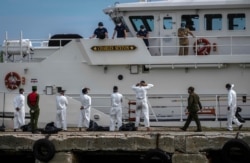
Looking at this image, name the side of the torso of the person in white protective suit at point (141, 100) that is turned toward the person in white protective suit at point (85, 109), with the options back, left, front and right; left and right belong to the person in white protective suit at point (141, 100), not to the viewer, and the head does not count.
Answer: left

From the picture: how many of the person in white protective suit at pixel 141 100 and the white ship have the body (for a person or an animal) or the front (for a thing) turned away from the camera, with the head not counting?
1

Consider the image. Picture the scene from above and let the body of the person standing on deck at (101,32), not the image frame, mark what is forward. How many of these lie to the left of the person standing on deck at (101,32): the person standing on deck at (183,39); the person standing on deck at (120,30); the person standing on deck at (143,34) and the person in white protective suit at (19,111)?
3

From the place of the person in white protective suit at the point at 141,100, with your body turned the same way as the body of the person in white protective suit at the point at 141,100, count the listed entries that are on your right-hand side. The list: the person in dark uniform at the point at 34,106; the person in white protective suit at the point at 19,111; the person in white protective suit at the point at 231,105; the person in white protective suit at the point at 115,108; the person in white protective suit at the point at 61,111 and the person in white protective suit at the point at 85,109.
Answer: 1

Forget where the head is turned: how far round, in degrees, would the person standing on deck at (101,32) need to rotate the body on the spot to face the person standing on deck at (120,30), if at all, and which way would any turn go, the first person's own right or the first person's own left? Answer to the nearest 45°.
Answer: approximately 90° to the first person's own left

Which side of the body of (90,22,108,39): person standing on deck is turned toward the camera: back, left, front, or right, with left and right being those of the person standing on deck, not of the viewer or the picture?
front

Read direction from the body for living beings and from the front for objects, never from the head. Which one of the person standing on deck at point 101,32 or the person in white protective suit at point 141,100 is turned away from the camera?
the person in white protective suit

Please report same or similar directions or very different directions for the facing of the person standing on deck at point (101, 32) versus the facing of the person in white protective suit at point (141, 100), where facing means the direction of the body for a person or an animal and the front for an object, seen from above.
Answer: very different directions

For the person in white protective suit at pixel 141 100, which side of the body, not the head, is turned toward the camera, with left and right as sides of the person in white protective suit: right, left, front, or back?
back
